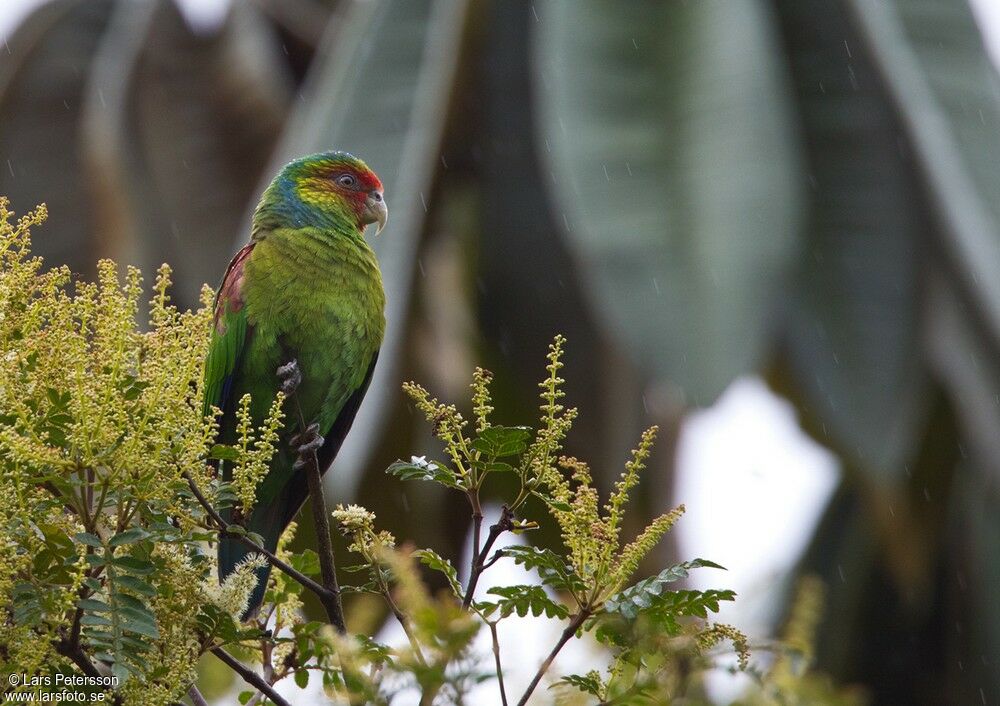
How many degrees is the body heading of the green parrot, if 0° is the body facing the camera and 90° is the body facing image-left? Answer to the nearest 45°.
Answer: approximately 315°

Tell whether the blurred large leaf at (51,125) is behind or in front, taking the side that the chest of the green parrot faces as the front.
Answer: behind

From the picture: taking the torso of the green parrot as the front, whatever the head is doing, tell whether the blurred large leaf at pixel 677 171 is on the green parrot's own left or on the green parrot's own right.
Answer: on the green parrot's own left

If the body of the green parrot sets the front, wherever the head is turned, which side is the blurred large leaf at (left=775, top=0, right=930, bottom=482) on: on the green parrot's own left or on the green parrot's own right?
on the green parrot's own left

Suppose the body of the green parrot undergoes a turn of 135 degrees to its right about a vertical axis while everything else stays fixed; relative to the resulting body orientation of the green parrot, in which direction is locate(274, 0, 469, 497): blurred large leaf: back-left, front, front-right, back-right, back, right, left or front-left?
right

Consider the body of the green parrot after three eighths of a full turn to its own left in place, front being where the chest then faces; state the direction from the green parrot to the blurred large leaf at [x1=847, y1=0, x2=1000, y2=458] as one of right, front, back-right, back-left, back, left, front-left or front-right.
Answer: front-right

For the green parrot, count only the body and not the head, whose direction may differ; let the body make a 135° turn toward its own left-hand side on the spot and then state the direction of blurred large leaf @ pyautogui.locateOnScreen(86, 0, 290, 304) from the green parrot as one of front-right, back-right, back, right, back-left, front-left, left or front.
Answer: front
